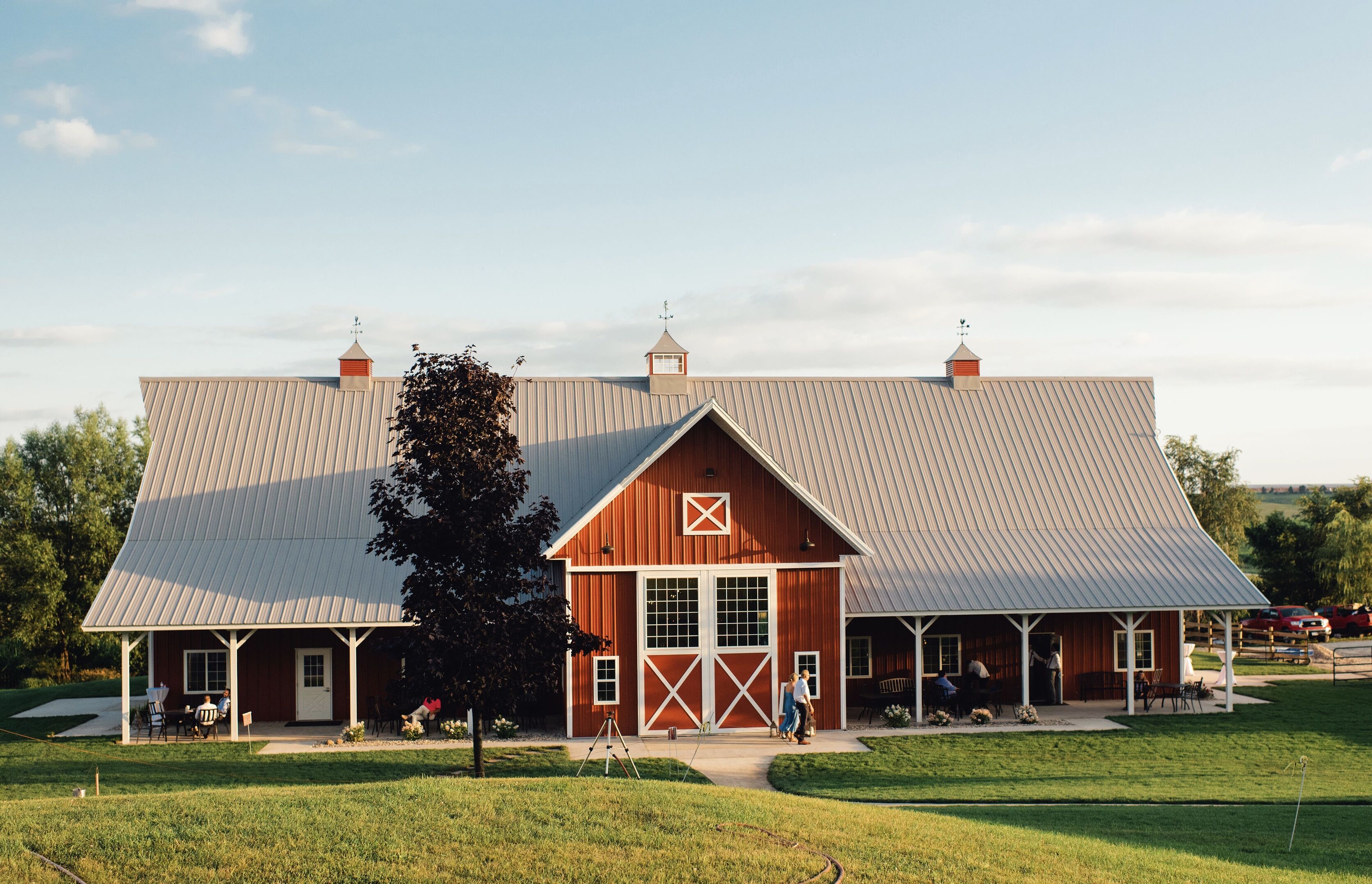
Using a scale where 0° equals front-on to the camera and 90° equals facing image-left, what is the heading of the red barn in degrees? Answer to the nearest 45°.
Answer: approximately 0°

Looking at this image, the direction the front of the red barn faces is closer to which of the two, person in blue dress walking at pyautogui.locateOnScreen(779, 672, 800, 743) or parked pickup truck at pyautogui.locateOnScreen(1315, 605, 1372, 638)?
the person in blue dress walking

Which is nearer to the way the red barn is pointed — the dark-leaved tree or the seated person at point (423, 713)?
the dark-leaved tree

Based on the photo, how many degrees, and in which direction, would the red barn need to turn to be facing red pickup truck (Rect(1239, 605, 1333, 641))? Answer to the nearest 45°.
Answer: approximately 135° to its left
